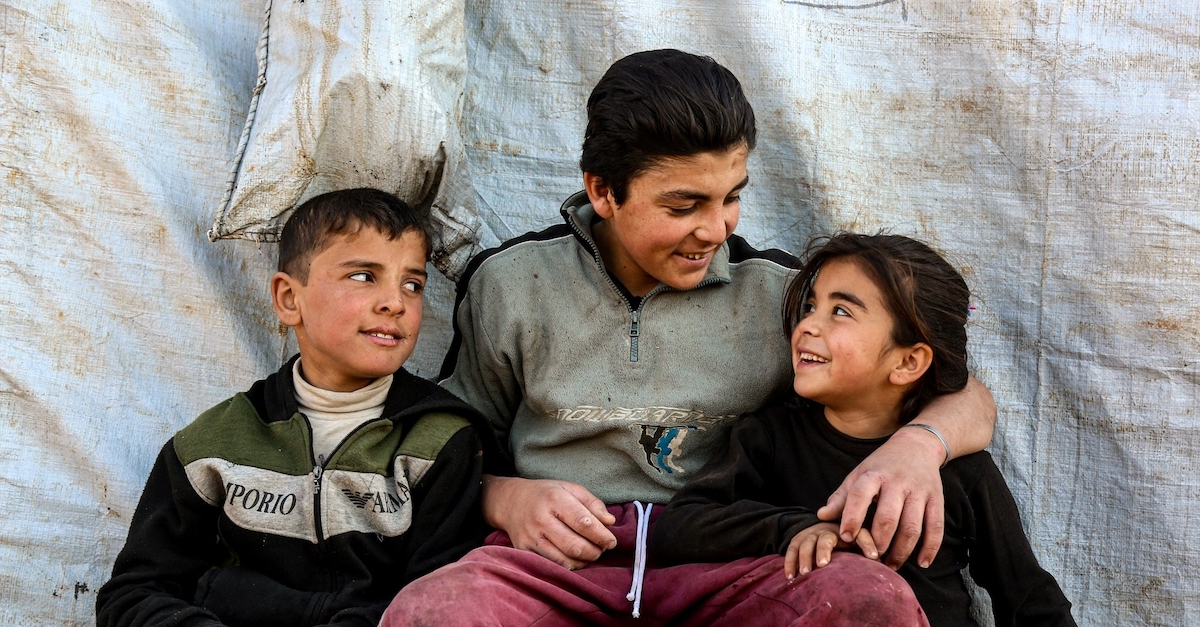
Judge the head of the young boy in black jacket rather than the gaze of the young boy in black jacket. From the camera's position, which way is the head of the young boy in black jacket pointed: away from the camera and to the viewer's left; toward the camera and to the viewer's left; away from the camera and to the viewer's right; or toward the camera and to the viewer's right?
toward the camera and to the viewer's right

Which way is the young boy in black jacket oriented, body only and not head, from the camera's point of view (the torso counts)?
toward the camera
